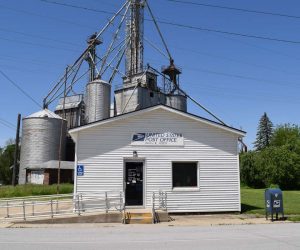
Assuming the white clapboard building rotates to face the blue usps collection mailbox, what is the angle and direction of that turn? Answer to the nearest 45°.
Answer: approximately 45° to its left

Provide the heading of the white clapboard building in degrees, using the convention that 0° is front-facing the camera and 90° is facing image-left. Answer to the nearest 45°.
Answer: approximately 0°

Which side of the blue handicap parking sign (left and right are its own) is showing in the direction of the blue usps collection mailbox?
left

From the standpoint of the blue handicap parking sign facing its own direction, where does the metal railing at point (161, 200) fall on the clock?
The metal railing is roughly at 9 o'clock from the blue handicap parking sign.

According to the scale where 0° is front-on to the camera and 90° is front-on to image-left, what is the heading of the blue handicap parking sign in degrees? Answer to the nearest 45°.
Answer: approximately 0°

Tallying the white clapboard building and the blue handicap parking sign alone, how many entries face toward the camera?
2
